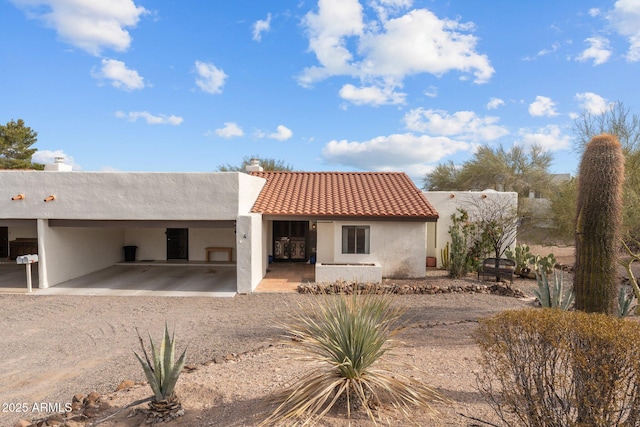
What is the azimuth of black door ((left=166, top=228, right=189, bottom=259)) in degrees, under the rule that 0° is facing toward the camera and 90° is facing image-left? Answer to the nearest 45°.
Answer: approximately 0°

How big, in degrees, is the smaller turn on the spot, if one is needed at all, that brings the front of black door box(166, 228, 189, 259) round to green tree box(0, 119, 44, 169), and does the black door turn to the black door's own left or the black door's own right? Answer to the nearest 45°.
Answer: approximately 135° to the black door's own right

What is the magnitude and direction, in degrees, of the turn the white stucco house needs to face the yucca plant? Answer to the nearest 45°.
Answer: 0° — it already faces it

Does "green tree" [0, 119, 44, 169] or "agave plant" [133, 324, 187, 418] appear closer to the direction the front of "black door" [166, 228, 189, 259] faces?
the agave plant

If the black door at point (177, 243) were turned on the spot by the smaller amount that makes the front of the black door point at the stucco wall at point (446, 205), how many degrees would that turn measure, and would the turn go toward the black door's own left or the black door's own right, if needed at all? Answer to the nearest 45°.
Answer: approximately 45° to the black door's own left

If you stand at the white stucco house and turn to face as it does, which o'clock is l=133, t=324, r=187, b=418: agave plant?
The agave plant is roughly at 12 o'clock from the white stucco house.

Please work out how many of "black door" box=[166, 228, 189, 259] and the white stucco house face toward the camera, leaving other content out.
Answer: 2
